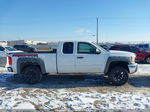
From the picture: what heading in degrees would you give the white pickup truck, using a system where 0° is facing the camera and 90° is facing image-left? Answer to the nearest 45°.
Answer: approximately 270°
